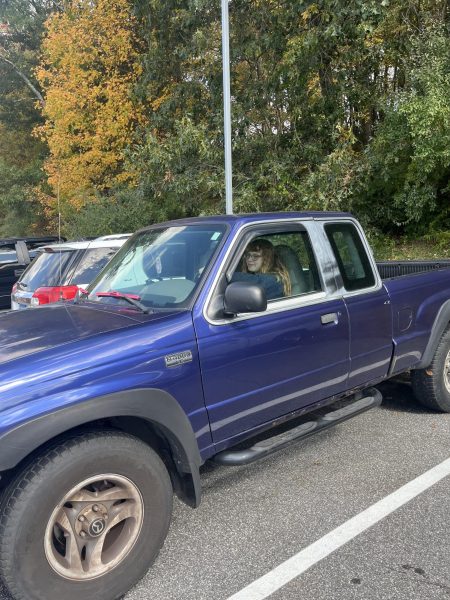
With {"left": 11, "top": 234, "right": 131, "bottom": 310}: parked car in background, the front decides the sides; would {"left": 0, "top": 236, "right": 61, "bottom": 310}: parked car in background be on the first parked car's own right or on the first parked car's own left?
on the first parked car's own left

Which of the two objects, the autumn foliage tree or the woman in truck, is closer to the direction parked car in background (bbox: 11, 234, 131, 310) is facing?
the autumn foliage tree

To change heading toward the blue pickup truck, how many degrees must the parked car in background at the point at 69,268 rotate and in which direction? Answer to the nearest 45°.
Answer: approximately 135° to its right

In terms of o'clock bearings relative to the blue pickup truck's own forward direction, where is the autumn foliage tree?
The autumn foliage tree is roughly at 4 o'clock from the blue pickup truck.

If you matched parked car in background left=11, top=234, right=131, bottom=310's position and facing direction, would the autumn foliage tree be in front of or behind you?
in front

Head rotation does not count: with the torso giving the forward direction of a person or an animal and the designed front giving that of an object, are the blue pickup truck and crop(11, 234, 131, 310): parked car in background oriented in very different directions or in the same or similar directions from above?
very different directions

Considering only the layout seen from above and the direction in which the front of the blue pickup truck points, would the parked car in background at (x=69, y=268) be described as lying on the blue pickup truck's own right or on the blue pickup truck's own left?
on the blue pickup truck's own right

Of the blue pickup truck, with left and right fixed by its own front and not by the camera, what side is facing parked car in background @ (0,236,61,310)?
right

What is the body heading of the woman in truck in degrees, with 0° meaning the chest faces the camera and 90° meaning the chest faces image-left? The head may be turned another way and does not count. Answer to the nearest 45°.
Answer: approximately 45°

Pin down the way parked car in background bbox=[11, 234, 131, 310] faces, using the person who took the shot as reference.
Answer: facing away from the viewer and to the right of the viewer

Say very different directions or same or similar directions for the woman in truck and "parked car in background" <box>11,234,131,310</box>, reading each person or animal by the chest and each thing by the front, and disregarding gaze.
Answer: very different directions

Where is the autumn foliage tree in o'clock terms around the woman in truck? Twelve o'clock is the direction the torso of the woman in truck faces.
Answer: The autumn foliage tree is roughly at 4 o'clock from the woman in truck.
